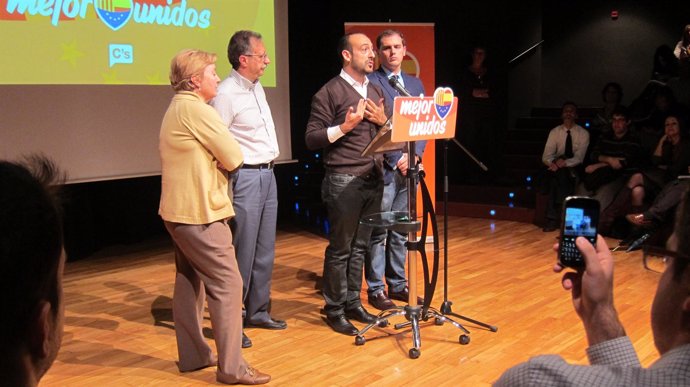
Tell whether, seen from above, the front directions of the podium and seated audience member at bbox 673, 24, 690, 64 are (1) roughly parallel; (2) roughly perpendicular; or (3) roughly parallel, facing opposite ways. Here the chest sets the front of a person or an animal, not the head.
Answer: roughly perpendicular

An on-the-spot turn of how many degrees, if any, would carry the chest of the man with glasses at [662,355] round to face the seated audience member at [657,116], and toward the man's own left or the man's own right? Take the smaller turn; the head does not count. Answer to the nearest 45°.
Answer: approximately 45° to the man's own right

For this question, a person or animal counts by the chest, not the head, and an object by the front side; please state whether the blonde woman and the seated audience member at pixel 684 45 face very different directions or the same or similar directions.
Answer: very different directions

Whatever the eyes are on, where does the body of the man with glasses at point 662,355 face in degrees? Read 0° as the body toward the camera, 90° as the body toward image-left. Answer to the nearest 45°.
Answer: approximately 135°

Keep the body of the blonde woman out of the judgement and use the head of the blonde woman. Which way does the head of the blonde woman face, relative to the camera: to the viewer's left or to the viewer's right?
to the viewer's right
